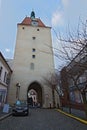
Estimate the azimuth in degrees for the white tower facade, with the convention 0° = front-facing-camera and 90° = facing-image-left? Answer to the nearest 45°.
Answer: approximately 0°
